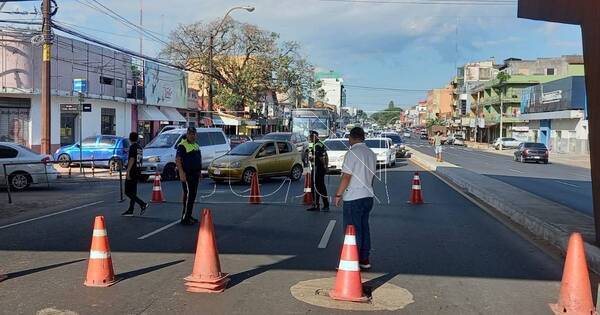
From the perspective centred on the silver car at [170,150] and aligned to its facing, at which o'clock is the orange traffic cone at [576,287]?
The orange traffic cone is roughly at 10 o'clock from the silver car.

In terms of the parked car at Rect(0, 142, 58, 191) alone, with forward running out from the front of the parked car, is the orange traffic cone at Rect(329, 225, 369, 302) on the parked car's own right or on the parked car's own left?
on the parked car's own left

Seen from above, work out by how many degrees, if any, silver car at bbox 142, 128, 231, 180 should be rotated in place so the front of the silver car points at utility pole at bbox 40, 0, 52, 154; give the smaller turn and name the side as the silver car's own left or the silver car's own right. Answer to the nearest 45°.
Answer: approximately 45° to the silver car's own right

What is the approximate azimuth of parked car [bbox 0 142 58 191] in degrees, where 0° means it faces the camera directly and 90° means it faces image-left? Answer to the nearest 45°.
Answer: approximately 90°

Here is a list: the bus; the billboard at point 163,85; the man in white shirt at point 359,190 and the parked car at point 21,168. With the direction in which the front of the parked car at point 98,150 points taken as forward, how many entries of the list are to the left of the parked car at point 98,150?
2

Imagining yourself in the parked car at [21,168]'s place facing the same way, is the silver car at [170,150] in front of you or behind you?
behind

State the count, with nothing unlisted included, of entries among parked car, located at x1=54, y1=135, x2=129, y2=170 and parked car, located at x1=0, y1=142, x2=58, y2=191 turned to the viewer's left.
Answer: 2

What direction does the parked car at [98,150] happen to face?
to the viewer's left

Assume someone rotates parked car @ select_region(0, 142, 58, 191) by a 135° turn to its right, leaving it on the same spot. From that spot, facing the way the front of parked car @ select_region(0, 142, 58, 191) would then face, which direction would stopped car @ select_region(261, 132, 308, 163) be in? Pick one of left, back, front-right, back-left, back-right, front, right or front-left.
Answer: front

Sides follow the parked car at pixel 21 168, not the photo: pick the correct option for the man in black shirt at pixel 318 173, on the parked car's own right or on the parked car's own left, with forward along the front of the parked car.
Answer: on the parked car's own left

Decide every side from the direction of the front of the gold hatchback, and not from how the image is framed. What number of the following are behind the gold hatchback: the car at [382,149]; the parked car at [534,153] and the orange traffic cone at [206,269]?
2
